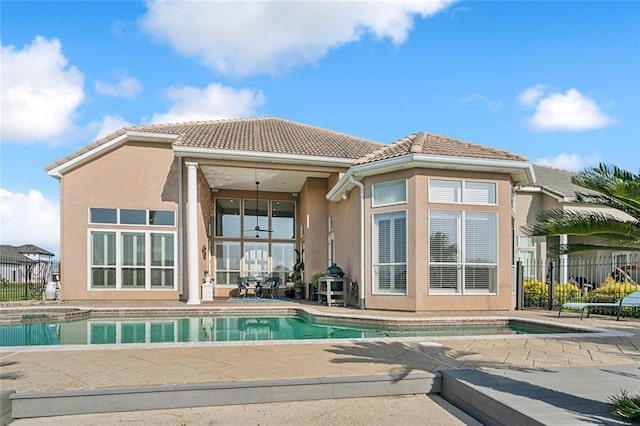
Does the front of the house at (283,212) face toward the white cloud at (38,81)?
no

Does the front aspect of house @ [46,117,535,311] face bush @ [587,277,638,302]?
no
